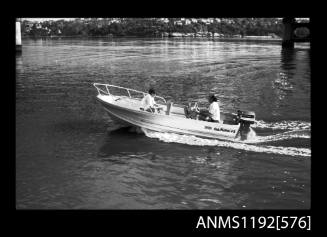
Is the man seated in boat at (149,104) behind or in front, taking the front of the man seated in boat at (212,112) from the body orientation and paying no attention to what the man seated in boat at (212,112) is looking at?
in front

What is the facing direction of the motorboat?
to the viewer's left

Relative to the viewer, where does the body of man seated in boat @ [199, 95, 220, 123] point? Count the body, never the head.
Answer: to the viewer's left
